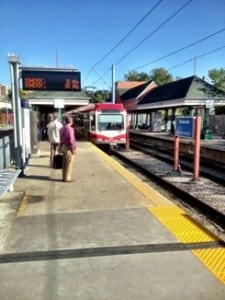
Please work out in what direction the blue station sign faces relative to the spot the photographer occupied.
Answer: facing the viewer and to the left of the viewer

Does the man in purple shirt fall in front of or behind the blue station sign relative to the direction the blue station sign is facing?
in front

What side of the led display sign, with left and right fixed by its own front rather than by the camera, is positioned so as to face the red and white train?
back

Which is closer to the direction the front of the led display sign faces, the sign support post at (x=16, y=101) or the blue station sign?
the sign support post

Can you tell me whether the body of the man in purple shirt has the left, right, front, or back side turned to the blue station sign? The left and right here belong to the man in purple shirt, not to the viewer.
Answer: front

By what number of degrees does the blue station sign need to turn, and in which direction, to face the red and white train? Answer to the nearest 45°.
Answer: approximately 90° to its right

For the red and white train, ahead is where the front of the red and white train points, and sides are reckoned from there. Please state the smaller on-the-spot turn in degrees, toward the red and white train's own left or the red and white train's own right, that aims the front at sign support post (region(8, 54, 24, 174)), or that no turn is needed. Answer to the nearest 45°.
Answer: approximately 45° to the red and white train's own right

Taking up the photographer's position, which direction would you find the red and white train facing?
facing the viewer and to the right of the viewer

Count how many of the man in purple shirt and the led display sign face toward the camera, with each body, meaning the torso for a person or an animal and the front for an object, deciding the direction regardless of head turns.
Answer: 1

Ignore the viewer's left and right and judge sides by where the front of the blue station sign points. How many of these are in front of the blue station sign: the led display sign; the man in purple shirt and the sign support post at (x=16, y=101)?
3

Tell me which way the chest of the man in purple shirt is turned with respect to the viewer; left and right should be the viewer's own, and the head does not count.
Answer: facing away from the viewer and to the right of the viewer

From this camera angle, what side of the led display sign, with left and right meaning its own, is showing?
front
